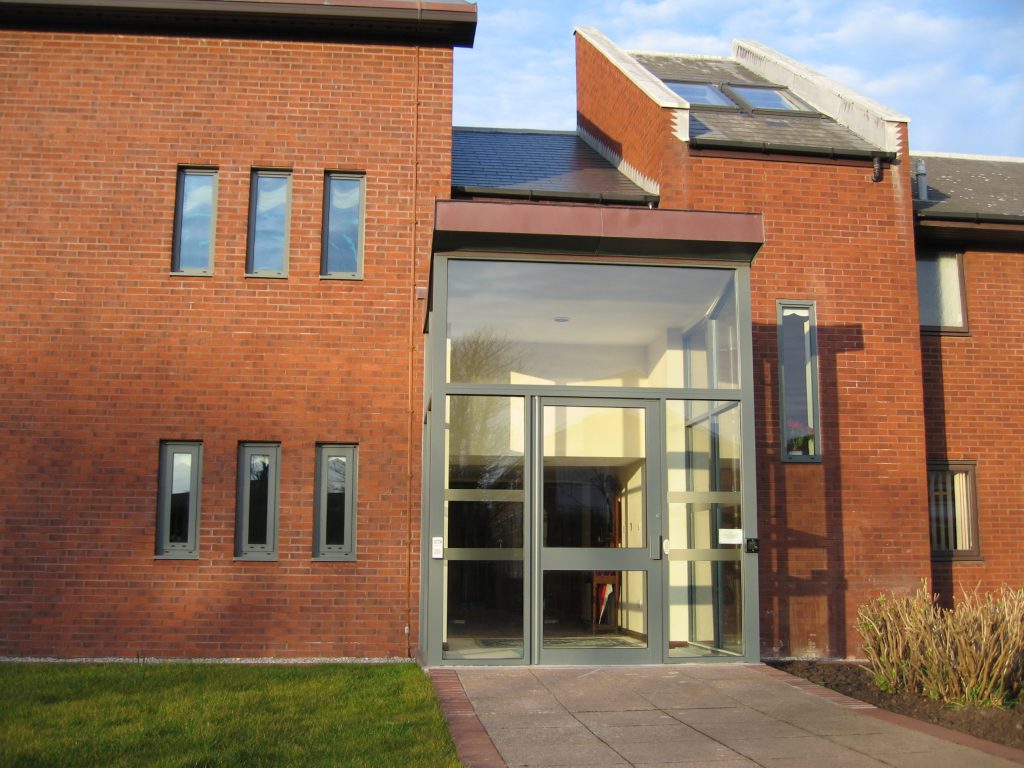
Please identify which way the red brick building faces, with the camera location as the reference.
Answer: facing the viewer

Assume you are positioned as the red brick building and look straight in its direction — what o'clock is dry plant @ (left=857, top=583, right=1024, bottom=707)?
The dry plant is roughly at 10 o'clock from the red brick building.
